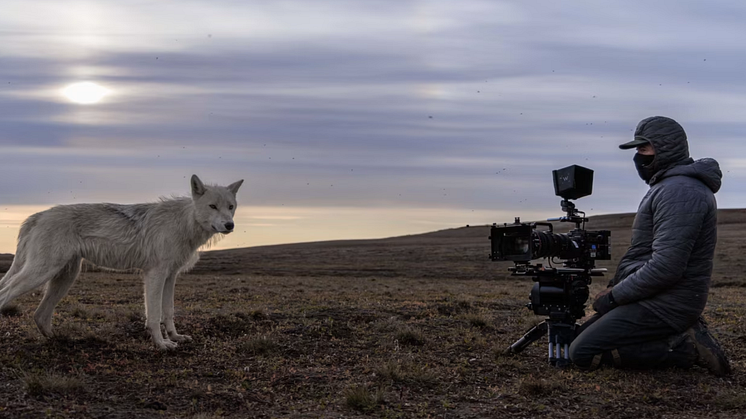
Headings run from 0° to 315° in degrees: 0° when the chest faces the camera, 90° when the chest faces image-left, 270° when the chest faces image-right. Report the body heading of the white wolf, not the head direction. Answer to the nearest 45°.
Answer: approximately 270°

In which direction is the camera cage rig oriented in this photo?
to the viewer's left

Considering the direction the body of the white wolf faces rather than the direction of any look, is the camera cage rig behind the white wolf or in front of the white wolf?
in front

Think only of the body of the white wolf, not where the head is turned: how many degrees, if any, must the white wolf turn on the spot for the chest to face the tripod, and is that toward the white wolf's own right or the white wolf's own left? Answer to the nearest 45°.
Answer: approximately 45° to the white wolf's own right

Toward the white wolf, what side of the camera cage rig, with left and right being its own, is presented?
front

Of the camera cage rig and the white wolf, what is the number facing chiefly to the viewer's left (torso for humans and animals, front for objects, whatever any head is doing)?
1
